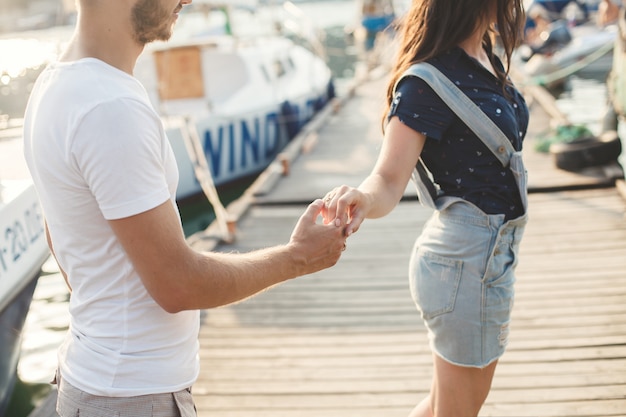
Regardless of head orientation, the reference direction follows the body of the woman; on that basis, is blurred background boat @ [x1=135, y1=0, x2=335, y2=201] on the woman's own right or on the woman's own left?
on the woman's own left

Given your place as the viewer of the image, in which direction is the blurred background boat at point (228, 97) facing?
facing away from the viewer and to the right of the viewer

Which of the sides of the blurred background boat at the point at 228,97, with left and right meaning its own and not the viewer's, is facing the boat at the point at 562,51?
front

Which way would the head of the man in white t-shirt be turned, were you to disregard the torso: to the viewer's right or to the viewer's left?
to the viewer's right

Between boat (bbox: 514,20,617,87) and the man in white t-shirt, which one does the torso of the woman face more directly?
the boat

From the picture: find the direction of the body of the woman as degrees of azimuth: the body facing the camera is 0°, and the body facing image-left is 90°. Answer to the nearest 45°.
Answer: approximately 270°
